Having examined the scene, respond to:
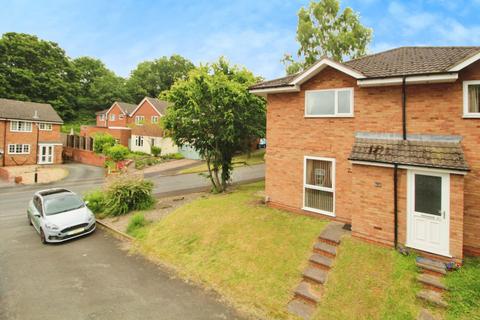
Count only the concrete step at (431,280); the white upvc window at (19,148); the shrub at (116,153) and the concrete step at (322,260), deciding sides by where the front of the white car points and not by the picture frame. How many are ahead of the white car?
2

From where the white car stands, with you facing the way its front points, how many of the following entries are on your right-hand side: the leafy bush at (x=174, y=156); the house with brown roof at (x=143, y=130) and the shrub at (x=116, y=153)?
0

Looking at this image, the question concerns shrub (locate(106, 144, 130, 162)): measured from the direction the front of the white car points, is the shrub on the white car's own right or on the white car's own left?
on the white car's own left

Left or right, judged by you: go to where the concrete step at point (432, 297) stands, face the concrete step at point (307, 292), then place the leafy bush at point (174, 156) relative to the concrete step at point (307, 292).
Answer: right

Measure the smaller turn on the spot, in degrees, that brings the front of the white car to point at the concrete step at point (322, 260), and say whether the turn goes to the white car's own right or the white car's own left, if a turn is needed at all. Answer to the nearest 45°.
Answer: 0° — it already faces it

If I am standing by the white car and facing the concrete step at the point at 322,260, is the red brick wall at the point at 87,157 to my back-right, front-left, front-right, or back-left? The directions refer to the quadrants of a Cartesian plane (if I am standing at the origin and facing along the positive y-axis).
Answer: back-left

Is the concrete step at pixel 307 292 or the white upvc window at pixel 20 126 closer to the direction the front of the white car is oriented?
the concrete step

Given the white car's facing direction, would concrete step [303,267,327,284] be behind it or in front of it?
in front

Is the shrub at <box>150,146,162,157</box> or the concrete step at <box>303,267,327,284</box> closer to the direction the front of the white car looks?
the concrete step

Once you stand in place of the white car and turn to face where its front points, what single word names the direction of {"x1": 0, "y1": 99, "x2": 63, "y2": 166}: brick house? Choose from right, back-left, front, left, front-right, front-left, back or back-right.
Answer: back-left

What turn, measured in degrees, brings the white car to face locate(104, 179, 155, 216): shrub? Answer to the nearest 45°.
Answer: approximately 90° to its left

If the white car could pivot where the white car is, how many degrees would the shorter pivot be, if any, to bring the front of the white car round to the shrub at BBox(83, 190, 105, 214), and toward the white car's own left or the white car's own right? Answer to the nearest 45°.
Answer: approximately 90° to the white car's own left

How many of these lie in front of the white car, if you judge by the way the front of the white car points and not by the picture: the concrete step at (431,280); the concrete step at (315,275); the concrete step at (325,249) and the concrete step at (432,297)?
4

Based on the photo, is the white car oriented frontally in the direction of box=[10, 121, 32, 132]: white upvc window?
no

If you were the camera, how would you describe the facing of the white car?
facing the viewer and to the right of the viewer

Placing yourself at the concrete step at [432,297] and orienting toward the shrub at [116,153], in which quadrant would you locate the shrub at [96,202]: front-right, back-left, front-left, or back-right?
front-left

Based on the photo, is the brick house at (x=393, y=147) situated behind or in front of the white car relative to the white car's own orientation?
in front

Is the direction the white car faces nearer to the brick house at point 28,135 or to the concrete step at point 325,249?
the concrete step
